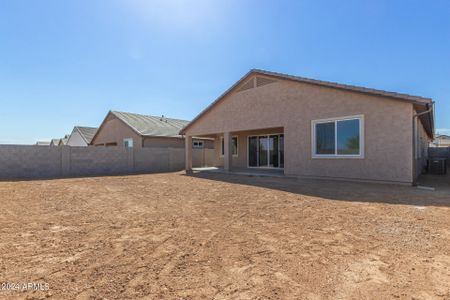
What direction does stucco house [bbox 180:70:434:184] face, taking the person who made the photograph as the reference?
facing away from the viewer and to the right of the viewer

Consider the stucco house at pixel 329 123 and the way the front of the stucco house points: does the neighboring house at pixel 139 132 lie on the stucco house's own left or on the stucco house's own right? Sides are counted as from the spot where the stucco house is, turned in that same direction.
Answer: on the stucco house's own left

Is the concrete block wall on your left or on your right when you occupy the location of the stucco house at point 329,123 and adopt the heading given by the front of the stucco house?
on your left

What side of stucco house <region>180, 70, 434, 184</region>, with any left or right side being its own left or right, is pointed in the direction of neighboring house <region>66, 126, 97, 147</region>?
left
